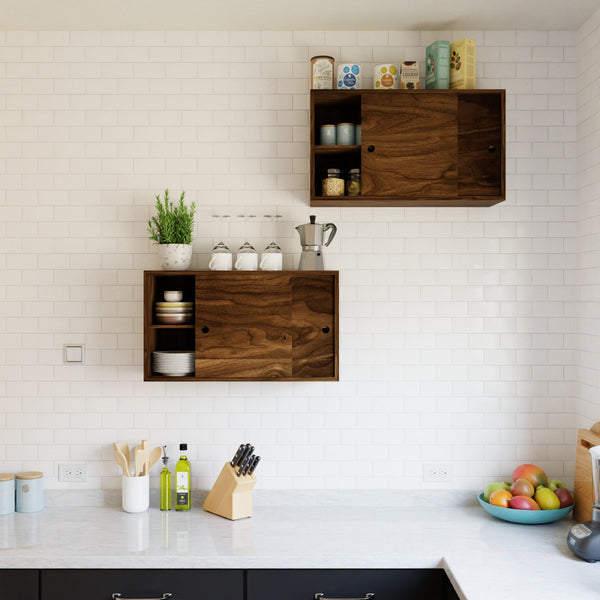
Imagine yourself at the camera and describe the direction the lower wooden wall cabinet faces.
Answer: facing the viewer

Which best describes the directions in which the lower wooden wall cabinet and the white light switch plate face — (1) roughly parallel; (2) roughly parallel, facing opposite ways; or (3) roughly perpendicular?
roughly parallel

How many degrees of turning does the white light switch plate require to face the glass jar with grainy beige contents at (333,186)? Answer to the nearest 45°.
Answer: approximately 45° to its left

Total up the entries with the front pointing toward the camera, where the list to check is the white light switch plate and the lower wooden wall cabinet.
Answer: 2

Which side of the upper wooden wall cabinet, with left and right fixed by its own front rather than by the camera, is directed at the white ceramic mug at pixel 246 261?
right

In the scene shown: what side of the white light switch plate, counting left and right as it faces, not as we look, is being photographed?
front
